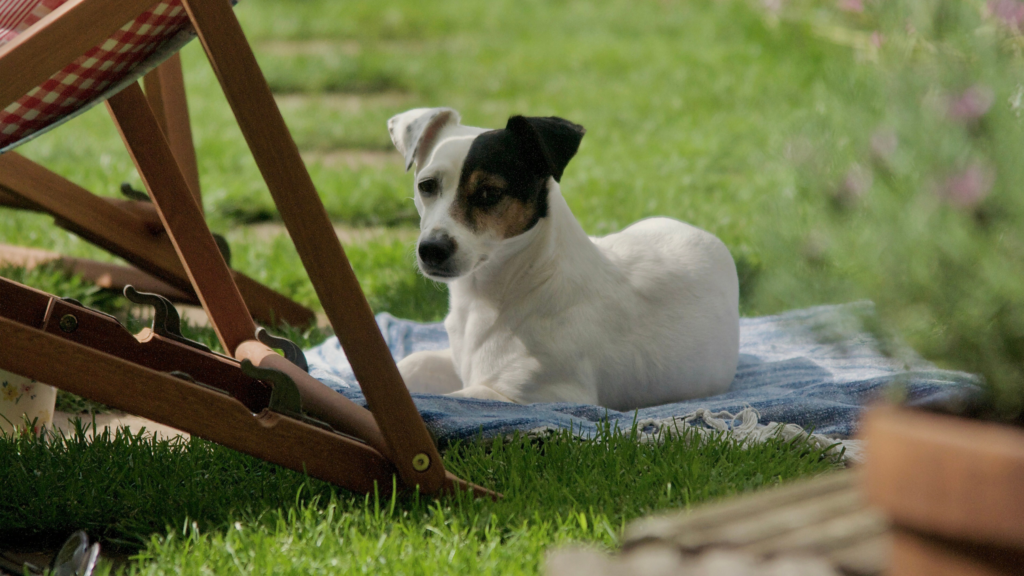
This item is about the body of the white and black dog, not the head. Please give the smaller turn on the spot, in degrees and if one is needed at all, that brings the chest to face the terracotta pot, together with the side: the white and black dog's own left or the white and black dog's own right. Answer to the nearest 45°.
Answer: approximately 45° to the white and black dog's own left

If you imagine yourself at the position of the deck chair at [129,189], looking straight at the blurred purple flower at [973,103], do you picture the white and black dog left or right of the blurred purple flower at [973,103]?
left

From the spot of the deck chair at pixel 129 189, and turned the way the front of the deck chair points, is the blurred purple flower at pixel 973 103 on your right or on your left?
on your left

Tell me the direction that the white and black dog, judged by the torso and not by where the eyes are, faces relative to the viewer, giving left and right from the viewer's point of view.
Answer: facing the viewer and to the left of the viewer

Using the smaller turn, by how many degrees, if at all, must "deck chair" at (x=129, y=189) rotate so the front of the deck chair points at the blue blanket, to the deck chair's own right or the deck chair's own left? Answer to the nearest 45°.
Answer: approximately 135° to the deck chair's own left

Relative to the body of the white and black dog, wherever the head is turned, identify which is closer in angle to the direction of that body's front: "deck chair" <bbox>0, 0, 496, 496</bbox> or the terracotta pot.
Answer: the deck chair

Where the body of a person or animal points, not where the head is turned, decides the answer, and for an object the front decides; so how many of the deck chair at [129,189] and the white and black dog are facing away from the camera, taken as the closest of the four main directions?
0

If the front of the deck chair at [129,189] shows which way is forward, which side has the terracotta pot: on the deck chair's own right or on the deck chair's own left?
on the deck chair's own left

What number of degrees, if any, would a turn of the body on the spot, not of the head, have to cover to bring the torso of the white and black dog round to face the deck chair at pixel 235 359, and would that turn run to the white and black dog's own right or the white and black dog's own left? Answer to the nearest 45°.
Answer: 0° — it already faces it
